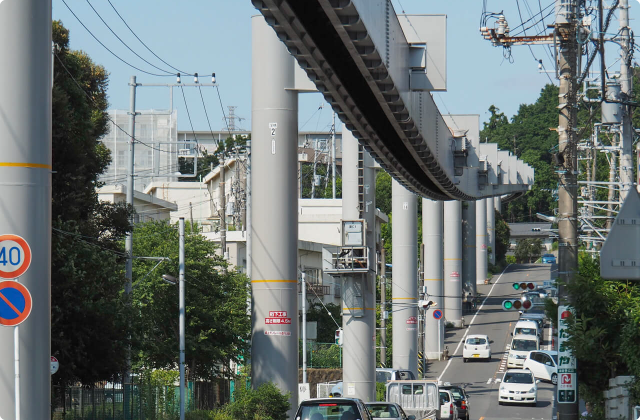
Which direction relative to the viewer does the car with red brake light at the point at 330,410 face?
away from the camera

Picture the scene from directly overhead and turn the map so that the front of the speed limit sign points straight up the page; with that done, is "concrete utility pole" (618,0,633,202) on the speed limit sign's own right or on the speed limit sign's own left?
on the speed limit sign's own left

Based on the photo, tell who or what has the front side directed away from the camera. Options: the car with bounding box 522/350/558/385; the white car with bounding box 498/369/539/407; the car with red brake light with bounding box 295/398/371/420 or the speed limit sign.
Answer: the car with red brake light with bounding box 295/398/371/420

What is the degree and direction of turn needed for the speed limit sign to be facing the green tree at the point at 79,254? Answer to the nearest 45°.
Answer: approximately 180°

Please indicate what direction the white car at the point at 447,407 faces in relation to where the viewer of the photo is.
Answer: facing away from the viewer

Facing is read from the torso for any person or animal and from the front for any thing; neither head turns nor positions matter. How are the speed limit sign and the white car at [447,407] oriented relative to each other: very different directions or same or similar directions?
very different directions

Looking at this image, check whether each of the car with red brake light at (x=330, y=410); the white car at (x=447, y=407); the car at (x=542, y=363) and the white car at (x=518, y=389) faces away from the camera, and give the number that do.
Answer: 2

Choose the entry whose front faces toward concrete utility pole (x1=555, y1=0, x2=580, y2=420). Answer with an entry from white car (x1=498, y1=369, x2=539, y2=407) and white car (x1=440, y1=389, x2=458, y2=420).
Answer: white car (x1=498, y1=369, x2=539, y2=407)

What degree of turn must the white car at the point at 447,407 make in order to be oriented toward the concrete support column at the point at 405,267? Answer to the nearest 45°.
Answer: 0° — it already faces it

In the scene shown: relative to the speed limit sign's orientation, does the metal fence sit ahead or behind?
behind

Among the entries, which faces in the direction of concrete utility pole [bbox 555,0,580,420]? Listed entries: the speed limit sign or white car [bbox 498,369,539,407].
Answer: the white car

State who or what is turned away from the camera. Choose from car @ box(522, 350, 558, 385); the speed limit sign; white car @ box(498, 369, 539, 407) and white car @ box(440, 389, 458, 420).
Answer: white car @ box(440, 389, 458, 420)

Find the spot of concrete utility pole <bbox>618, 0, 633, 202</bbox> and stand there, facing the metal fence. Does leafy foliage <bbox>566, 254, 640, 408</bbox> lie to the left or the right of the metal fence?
left

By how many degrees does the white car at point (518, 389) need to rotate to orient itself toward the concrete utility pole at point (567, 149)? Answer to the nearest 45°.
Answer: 0° — it already faces it
